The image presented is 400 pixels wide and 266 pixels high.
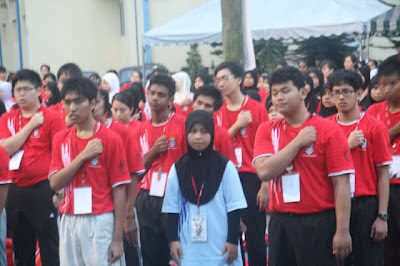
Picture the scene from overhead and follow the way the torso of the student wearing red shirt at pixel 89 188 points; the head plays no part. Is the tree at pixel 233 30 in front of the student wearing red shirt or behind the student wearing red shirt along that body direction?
behind

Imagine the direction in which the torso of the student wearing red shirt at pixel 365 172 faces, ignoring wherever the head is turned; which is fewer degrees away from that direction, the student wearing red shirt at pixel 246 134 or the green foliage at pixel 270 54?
the student wearing red shirt

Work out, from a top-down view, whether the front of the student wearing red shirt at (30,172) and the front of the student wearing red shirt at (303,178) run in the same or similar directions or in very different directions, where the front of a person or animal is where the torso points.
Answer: same or similar directions

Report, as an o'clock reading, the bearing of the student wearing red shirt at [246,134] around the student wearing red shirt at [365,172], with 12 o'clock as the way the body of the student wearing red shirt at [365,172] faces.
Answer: the student wearing red shirt at [246,134] is roughly at 3 o'clock from the student wearing red shirt at [365,172].

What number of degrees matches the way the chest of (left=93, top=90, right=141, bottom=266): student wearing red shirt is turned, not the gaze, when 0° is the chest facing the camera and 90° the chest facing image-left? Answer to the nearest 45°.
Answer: approximately 45°

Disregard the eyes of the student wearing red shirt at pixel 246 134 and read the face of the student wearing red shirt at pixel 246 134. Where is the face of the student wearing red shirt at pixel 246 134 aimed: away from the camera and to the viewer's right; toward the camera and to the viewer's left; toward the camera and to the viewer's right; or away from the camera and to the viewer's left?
toward the camera and to the viewer's left

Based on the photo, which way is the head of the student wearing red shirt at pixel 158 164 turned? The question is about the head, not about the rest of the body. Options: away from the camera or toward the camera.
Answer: toward the camera

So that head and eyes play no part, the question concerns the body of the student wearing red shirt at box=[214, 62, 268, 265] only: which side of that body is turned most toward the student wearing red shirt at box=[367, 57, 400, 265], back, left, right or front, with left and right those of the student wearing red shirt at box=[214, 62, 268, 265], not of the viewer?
left

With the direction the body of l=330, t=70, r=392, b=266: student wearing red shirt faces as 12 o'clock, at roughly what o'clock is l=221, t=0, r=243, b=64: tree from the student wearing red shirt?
The tree is roughly at 4 o'clock from the student wearing red shirt.

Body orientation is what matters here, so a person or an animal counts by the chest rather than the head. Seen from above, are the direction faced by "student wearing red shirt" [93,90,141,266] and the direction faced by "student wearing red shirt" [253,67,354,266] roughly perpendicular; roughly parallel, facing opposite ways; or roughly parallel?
roughly parallel

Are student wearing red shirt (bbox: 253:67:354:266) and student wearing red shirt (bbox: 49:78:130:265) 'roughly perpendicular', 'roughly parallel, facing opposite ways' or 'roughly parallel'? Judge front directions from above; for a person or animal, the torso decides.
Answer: roughly parallel

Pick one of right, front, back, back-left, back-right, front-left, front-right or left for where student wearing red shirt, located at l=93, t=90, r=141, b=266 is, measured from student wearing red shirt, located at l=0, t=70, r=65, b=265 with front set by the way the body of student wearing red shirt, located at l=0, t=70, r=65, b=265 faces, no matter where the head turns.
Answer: left

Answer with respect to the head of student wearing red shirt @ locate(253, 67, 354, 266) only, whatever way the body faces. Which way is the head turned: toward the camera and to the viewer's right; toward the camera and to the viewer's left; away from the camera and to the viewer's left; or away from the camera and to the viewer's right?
toward the camera and to the viewer's left

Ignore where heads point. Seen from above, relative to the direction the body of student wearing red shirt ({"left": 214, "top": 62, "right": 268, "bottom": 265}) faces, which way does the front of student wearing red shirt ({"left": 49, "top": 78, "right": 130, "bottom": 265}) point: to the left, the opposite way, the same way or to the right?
the same way

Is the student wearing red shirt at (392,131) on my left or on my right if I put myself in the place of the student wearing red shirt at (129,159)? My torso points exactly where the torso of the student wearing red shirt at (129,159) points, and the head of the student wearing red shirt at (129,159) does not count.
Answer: on my left

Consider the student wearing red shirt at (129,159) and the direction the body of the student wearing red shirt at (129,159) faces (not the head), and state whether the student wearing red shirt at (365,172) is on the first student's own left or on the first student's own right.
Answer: on the first student's own left

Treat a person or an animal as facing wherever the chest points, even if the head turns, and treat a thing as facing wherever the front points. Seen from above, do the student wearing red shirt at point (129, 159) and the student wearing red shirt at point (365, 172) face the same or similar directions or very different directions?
same or similar directions

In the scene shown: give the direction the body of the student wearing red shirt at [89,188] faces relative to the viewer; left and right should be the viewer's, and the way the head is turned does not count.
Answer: facing the viewer and to the left of the viewer

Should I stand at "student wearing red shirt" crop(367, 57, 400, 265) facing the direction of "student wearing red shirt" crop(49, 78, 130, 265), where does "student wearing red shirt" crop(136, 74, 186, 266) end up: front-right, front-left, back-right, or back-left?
front-right

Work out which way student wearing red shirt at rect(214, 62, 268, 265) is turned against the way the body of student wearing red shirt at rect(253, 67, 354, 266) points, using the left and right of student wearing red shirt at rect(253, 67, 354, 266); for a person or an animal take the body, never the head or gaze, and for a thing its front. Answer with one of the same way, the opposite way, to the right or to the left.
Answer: the same way

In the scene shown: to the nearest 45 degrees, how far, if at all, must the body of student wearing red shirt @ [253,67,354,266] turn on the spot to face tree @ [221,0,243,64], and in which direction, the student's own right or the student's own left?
approximately 135° to the student's own right

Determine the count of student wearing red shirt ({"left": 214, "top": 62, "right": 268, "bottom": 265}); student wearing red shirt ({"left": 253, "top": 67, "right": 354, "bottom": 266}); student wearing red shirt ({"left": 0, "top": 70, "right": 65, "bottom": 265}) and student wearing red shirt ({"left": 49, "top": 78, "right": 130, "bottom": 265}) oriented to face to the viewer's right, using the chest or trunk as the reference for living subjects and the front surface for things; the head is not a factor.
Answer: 0
